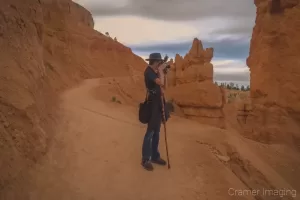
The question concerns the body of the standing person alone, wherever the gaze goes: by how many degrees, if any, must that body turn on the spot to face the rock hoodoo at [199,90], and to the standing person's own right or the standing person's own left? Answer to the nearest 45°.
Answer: approximately 90° to the standing person's own left

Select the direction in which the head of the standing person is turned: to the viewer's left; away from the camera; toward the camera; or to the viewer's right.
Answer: to the viewer's right

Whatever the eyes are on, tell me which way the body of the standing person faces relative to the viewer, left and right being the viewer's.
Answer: facing to the right of the viewer
